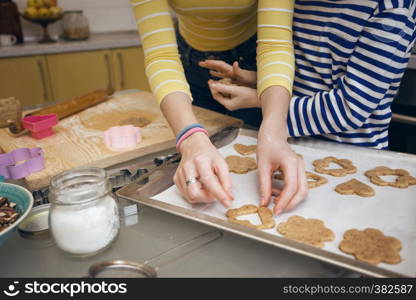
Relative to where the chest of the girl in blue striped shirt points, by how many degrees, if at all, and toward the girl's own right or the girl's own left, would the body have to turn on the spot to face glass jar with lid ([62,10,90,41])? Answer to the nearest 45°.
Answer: approximately 90° to the girl's own right

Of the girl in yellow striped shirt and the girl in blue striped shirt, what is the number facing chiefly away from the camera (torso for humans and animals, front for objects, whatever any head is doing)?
0

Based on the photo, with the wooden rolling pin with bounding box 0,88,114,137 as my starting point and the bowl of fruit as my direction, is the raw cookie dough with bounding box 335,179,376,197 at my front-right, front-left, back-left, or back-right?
back-right

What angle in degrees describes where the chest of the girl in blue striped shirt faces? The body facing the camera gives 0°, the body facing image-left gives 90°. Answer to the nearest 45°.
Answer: approximately 45°

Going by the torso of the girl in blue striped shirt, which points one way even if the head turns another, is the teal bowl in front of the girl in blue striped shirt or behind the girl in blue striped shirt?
in front

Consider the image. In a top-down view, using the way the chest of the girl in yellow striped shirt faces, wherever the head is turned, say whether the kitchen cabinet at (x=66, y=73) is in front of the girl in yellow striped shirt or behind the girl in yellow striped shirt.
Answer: behind

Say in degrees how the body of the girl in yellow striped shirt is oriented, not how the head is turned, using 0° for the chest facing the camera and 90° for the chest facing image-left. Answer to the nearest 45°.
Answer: approximately 0°

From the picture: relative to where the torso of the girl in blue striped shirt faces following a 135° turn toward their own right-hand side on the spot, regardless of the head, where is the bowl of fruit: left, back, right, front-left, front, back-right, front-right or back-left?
front-left
